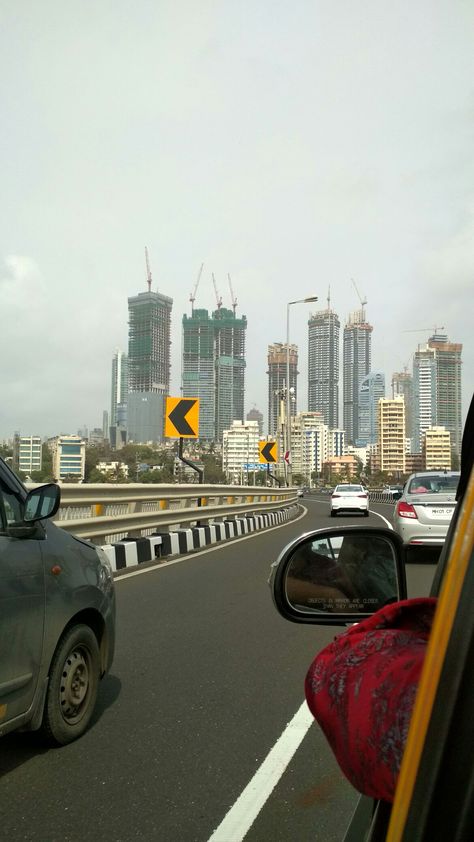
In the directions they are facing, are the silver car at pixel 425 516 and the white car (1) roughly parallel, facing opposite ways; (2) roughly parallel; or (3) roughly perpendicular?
roughly parallel

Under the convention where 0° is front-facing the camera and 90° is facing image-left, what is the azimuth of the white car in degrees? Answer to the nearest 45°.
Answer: approximately 180°

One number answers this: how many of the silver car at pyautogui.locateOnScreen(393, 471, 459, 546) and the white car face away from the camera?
2

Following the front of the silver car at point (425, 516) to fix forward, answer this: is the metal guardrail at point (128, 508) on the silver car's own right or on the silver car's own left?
on the silver car's own left

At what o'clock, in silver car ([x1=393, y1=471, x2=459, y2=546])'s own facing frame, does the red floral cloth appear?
The red floral cloth is roughly at 6 o'clock from the silver car.

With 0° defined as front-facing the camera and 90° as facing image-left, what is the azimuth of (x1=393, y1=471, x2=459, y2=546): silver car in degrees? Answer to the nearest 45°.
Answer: approximately 180°

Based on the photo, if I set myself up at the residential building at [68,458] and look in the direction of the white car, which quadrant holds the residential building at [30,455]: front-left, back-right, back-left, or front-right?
back-right

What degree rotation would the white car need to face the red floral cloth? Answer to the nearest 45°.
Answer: approximately 180°
